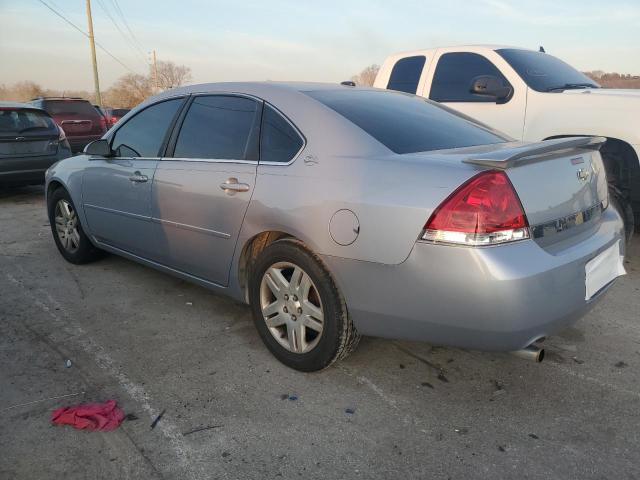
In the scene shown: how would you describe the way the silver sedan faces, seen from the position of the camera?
facing away from the viewer and to the left of the viewer

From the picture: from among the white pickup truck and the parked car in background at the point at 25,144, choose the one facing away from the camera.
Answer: the parked car in background

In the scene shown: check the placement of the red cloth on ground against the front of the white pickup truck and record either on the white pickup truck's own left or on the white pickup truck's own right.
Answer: on the white pickup truck's own right

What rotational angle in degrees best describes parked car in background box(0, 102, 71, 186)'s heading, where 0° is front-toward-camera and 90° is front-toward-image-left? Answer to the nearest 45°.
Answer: approximately 180°

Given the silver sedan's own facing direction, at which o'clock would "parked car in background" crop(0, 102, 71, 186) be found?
The parked car in background is roughly at 12 o'clock from the silver sedan.

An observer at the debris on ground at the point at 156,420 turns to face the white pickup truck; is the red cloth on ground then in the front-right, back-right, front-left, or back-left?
back-left

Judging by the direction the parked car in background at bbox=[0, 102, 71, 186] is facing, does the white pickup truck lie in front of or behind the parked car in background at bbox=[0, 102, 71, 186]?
behind

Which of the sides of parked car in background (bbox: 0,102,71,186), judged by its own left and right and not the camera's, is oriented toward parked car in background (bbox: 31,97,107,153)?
front

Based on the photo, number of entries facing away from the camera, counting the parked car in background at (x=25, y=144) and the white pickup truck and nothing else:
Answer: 1

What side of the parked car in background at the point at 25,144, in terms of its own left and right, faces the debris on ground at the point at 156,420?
back

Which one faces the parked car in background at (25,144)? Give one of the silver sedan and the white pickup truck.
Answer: the silver sedan

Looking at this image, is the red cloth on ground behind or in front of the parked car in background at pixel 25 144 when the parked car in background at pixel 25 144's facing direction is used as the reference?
behind
